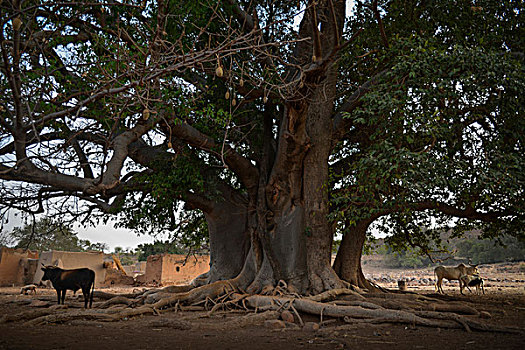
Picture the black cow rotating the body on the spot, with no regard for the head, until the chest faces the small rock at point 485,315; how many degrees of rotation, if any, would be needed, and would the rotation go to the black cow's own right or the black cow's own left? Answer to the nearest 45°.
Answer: approximately 135° to the black cow's own left

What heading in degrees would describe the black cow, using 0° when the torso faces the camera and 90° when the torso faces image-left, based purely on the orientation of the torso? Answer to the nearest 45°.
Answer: approximately 90°

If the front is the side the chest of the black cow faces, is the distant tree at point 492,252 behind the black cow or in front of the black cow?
behind

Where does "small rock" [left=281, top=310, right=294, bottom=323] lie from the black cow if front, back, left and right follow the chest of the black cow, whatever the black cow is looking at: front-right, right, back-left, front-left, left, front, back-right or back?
back-left

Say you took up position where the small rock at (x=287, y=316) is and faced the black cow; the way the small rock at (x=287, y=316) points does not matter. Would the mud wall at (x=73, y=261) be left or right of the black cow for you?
right

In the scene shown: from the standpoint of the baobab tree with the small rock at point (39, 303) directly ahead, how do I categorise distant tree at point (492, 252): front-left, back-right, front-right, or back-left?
back-right

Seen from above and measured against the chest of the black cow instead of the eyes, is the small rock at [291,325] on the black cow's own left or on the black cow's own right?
on the black cow's own left

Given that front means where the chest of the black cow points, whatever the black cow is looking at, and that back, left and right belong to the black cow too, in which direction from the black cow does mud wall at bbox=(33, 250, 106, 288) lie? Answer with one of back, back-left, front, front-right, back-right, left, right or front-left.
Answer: right

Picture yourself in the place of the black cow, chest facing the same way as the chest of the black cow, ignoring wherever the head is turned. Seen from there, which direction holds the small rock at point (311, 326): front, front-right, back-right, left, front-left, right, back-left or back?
back-left

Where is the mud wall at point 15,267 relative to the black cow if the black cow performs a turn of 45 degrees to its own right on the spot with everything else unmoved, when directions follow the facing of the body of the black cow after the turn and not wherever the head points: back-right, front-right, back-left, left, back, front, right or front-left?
front-right
